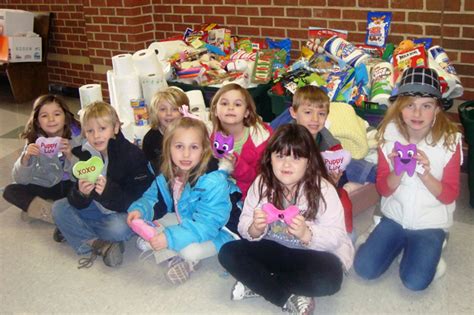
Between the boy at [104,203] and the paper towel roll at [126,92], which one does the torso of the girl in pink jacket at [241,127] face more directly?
the boy

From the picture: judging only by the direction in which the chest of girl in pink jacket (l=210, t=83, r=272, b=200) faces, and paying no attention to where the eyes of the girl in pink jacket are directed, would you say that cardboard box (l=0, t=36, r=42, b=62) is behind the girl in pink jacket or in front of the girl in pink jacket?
behind

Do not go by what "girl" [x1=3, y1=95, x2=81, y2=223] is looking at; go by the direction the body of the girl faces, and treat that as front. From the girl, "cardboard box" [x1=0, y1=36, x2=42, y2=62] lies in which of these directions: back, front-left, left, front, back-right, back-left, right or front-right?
back

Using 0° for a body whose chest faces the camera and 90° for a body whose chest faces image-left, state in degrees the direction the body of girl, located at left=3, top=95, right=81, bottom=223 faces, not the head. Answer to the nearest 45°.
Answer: approximately 0°

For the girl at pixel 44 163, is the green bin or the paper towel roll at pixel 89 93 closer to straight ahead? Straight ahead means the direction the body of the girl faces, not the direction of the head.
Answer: the green bin

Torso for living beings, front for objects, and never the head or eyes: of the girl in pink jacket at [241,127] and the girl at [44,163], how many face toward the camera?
2

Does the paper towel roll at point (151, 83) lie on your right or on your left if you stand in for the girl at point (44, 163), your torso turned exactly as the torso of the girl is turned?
on your left

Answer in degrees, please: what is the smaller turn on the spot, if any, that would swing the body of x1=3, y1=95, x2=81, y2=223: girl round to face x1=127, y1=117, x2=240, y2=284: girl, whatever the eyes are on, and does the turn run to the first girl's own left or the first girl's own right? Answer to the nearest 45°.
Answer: approximately 45° to the first girl's own left

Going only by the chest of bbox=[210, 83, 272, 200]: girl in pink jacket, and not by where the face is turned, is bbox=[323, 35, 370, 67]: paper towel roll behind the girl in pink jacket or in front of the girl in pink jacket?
behind
